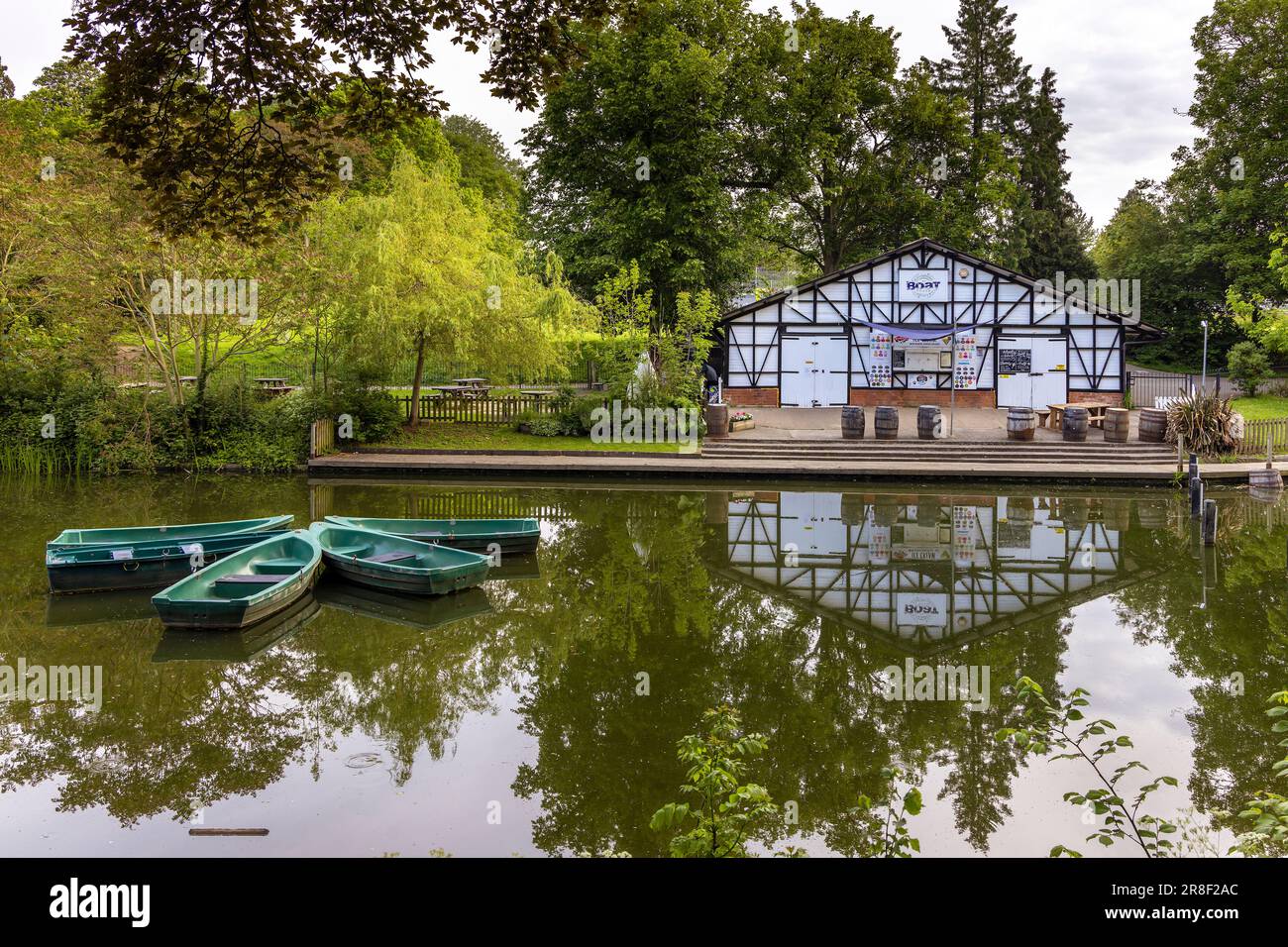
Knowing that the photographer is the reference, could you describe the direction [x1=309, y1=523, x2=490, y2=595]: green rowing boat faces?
facing away from the viewer and to the left of the viewer

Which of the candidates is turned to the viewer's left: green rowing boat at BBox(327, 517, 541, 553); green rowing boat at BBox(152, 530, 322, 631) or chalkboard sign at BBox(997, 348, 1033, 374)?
green rowing boat at BBox(327, 517, 541, 553)

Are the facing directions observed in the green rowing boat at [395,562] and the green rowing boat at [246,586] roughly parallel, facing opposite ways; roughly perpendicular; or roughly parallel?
roughly perpendicular

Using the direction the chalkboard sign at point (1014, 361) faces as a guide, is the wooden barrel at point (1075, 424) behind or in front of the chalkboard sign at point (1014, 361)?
in front

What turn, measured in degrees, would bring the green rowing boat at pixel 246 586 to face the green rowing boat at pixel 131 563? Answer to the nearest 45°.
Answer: approximately 90° to its left

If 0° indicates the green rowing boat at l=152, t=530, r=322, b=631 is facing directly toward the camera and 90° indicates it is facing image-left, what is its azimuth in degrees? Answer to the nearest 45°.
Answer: approximately 225°

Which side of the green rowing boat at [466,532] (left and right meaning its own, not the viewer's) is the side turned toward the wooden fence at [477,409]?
right

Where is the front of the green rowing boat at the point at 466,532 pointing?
to the viewer's left

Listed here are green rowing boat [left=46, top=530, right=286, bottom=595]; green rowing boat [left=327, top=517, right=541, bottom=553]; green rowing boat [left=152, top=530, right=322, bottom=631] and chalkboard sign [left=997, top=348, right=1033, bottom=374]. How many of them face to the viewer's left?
1

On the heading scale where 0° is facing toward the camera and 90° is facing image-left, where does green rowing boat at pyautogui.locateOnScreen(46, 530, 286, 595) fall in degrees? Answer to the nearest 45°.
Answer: approximately 225°

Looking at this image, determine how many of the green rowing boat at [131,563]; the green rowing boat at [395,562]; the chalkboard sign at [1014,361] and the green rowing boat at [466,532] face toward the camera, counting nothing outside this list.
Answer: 1

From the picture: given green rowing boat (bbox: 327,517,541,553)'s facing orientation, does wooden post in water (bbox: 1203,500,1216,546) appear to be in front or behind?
behind
